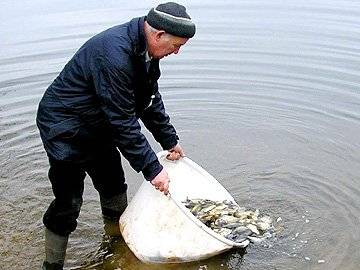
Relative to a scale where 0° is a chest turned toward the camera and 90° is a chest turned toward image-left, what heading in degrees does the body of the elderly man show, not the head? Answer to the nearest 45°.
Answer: approximately 270°

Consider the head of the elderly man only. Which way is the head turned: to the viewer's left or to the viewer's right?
to the viewer's right
